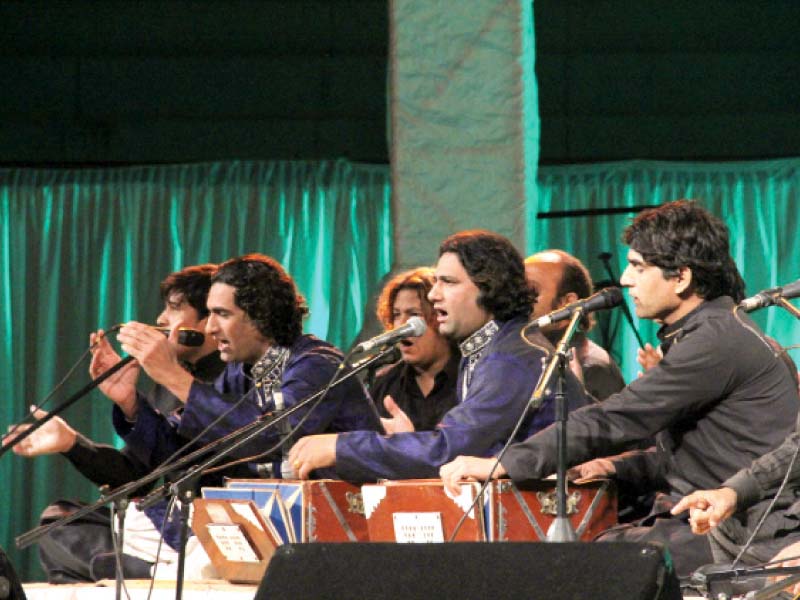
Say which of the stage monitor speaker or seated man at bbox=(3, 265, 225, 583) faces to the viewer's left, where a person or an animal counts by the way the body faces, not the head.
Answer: the seated man

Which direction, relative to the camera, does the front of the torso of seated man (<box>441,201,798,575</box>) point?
to the viewer's left

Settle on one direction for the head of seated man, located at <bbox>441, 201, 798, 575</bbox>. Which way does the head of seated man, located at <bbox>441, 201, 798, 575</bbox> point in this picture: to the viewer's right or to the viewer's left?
to the viewer's left

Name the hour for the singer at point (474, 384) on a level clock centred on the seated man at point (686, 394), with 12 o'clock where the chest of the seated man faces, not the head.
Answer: The singer is roughly at 1 o'clock from the seated man.

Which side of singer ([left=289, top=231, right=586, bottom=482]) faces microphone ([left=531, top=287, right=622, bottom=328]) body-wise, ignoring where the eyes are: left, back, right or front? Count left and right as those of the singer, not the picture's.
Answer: left

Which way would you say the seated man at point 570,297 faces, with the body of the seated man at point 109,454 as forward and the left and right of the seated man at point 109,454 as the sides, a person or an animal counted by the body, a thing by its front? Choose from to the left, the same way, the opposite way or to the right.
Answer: the same way

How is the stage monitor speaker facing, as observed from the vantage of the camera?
facing away from the viewer

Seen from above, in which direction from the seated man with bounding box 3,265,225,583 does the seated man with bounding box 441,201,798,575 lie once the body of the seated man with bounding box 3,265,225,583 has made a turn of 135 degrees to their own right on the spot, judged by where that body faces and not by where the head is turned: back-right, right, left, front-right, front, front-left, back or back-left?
right

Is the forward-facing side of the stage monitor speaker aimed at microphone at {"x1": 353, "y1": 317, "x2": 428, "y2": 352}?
yes

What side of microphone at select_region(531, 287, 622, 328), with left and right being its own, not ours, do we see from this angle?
right

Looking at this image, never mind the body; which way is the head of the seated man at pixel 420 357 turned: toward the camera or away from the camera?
toward the camera
